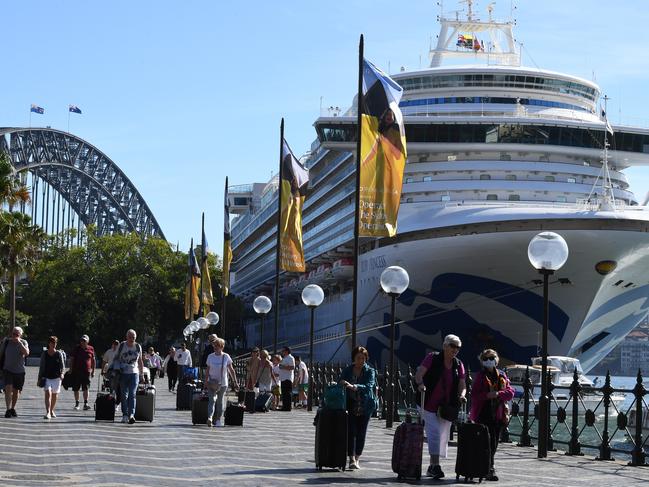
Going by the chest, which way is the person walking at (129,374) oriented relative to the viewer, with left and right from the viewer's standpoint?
facing the viewer

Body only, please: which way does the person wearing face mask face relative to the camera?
toward the camera

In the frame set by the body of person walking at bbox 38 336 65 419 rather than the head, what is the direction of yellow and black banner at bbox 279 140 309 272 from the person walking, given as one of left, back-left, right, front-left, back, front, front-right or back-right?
back-left

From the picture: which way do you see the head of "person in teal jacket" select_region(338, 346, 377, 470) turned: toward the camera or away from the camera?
toward the camera

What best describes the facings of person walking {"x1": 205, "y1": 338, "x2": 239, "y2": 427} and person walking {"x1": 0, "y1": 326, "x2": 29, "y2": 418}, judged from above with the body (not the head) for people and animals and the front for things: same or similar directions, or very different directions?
same or similar directions

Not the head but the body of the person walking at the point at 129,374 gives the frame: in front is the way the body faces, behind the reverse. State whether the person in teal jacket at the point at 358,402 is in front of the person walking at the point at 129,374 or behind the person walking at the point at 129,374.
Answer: in front

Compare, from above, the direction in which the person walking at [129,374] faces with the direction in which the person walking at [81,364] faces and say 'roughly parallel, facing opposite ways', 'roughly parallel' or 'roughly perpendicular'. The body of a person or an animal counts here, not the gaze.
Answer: roughly parallel

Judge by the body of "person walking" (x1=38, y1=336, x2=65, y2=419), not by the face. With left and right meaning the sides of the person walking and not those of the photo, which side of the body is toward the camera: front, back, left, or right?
front

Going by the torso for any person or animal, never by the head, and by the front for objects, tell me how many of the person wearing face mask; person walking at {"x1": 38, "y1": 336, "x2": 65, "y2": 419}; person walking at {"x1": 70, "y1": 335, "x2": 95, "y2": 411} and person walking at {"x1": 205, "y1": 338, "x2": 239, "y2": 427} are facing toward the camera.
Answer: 4

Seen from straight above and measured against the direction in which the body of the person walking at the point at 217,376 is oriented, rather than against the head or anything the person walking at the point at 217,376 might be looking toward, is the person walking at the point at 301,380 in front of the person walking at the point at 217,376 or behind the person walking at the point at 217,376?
behind

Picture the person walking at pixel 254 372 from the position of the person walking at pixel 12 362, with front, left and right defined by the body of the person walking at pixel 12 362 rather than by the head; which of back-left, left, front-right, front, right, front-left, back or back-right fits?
back-left

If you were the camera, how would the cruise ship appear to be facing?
facing the viewer and to the right of the viewer

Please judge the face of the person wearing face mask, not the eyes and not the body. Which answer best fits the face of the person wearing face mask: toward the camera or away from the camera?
toward the camera

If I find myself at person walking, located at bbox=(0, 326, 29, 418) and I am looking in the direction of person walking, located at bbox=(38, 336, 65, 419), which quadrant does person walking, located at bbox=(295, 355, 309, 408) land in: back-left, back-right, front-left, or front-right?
front-left

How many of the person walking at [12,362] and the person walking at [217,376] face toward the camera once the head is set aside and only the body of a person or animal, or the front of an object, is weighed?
2

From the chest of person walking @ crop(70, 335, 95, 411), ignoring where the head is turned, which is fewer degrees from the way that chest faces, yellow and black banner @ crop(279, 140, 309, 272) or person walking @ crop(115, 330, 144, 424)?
the person walking
